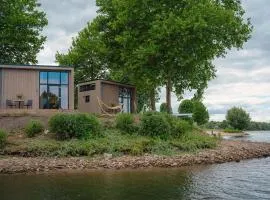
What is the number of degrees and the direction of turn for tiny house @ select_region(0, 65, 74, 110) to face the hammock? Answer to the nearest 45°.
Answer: approximately 135° to its left

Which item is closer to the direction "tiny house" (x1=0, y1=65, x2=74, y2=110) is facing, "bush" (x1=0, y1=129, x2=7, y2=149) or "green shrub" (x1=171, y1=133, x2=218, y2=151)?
the bush

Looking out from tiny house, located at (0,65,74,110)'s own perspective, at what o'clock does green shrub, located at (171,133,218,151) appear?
The green shrub is roughly at 10 o'clock from the tiny house.

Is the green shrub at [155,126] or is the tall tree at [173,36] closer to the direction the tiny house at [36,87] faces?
the green shrub

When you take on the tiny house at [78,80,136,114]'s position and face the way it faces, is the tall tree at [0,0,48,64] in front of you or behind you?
behind

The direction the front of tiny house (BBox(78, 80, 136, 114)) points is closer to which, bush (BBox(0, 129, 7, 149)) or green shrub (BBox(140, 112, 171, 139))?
the green shrub

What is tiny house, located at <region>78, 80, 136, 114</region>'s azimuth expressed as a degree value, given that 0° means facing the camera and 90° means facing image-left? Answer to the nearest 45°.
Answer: approximately 315°

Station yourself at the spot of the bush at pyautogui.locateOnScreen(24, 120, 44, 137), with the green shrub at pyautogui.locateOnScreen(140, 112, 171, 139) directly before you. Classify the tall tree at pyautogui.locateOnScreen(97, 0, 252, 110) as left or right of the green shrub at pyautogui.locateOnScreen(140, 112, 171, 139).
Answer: left

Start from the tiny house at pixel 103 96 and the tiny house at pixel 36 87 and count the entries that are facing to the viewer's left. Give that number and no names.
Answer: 0

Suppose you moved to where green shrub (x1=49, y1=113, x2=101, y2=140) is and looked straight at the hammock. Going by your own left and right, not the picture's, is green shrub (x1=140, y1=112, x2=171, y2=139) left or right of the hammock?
right

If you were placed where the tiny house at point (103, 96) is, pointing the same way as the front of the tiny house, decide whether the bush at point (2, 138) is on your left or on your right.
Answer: on your right

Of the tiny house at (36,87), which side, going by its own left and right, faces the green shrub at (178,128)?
left

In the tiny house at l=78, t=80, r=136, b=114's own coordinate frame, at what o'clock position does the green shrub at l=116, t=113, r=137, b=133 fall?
The green shrub is roughly at 1 o'clock from the tiny house.

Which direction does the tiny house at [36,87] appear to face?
toward the camera
